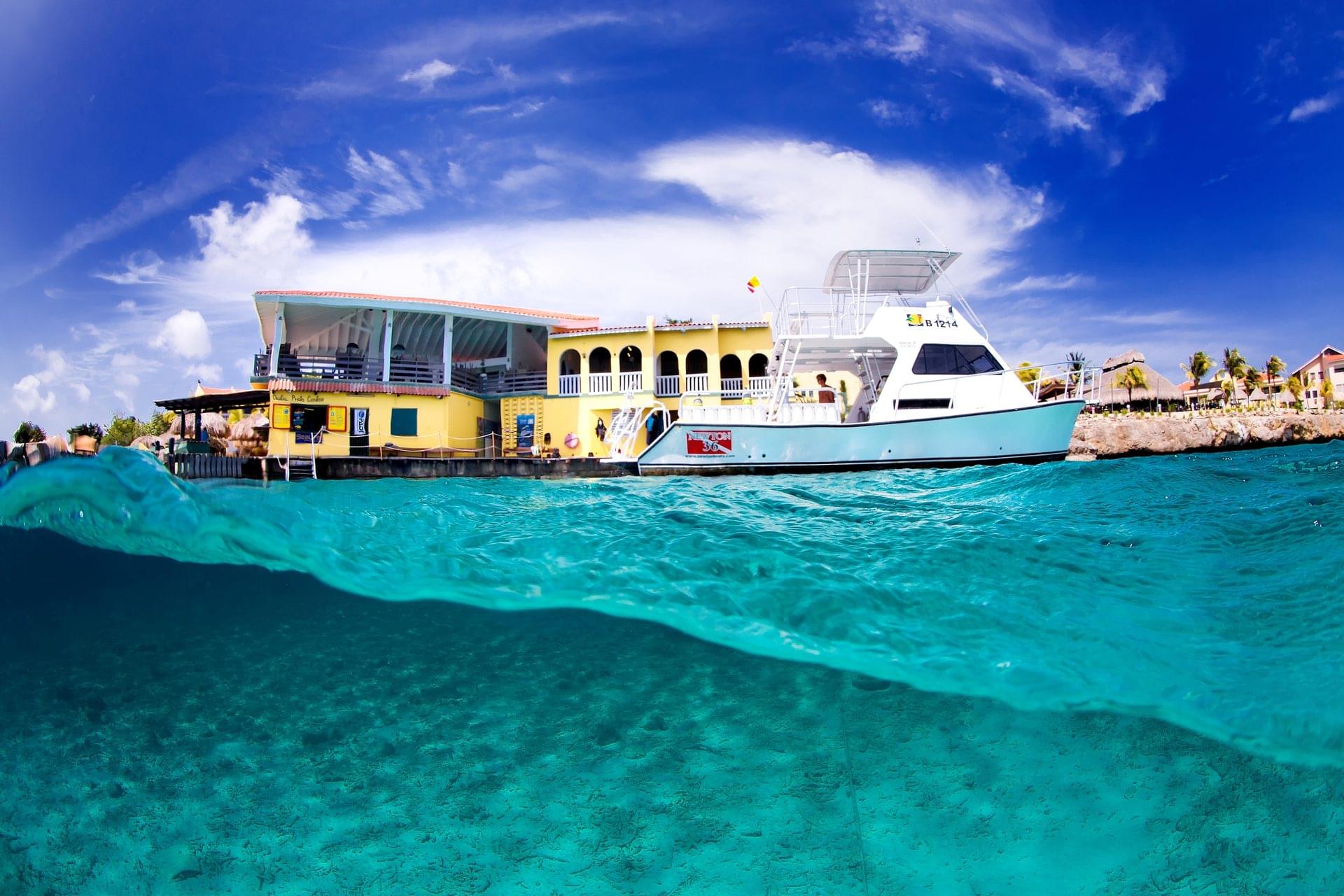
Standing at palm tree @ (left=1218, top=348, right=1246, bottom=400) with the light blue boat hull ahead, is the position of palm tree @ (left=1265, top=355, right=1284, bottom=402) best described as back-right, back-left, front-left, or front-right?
back-left

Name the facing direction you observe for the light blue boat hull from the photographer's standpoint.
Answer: facing to the right of the viewer

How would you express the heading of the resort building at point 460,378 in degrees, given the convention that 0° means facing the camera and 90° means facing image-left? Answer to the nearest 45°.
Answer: approximately 0°

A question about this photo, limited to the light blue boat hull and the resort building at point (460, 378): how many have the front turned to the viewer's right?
1

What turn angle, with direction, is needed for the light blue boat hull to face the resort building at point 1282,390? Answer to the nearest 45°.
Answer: approximately 45° to its left

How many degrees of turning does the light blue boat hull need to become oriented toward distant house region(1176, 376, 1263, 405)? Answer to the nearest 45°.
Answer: approximately 45° to its left

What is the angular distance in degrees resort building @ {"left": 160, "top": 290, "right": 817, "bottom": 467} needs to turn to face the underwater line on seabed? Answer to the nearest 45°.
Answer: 0° — it already faces it

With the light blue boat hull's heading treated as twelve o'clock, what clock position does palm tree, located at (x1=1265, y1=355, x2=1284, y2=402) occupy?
The palm tree is roughly at 10 o'clock from the light blue boat hull.

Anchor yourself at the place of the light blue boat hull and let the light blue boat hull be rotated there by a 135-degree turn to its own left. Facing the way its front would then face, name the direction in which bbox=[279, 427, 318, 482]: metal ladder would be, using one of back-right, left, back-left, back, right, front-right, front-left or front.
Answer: front-left

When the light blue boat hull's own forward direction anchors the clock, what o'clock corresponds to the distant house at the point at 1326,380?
The distant house is roughly at 10 o'clock from the light blue boat hull.
